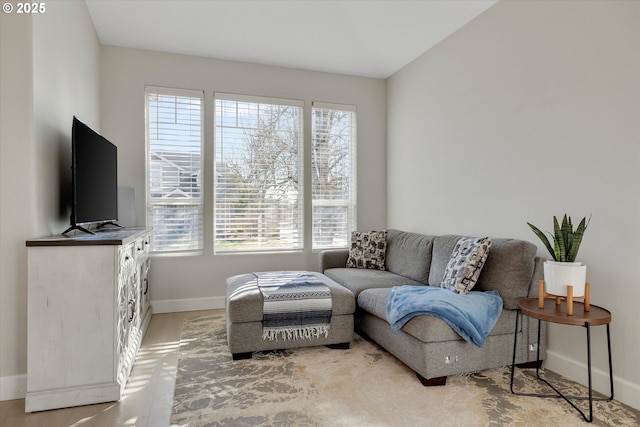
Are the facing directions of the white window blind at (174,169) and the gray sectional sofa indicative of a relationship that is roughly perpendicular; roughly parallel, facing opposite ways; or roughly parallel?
roughly perpendicular

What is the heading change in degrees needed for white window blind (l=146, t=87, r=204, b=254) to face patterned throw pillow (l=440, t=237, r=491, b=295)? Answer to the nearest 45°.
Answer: approximately 45° to its left

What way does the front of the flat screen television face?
to the viewer's right

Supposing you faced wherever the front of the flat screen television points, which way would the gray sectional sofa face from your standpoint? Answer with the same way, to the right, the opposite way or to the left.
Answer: the opposite way

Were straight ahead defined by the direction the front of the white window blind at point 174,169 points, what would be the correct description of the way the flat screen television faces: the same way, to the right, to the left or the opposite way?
to the left

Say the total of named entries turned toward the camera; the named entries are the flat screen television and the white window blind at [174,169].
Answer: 1

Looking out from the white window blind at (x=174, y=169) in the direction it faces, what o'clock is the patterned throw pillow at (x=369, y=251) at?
The patterned throw pillow is roughly at 10 o'clock from the white window blind.

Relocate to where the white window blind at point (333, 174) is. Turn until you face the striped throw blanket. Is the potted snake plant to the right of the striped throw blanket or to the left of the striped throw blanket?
left

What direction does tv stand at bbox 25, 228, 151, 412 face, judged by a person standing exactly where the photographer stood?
facing to the right of the viewer

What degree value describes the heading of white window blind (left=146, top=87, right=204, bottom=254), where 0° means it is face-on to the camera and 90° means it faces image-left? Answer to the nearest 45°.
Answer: approximately 0°

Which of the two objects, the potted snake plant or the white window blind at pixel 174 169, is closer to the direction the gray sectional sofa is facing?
the white window blind
